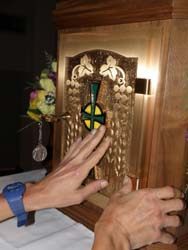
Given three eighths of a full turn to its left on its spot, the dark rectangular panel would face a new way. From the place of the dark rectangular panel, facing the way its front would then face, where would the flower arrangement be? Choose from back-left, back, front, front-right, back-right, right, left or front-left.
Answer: back-left

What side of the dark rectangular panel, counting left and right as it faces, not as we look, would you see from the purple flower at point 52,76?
right

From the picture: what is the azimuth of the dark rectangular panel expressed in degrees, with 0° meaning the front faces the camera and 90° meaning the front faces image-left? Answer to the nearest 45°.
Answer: approximately 45°

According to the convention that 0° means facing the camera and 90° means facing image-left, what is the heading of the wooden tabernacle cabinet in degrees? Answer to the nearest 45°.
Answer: approximately 45°
